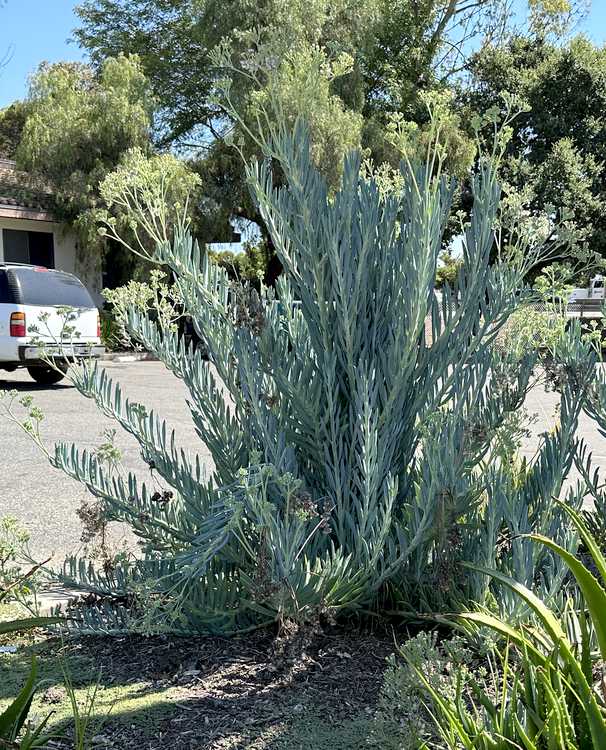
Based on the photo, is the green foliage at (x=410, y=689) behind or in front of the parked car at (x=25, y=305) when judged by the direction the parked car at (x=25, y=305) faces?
behind

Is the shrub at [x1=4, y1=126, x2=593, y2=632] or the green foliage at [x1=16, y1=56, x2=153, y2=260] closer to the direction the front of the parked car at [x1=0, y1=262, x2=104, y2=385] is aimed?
the green foliage

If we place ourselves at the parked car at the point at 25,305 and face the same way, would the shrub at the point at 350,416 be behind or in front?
behind

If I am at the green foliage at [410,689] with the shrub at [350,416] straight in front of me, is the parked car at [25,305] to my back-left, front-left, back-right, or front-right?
front-left

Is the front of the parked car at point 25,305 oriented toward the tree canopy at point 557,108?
no

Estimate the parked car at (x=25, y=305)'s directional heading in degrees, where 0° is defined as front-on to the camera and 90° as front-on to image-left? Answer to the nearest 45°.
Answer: approximately 135°

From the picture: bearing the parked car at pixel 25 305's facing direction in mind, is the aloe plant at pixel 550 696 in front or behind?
behind
